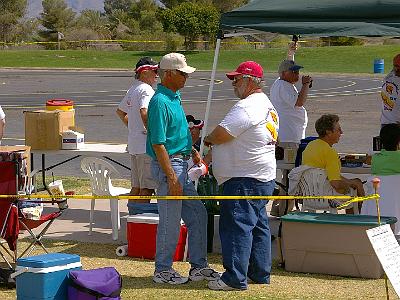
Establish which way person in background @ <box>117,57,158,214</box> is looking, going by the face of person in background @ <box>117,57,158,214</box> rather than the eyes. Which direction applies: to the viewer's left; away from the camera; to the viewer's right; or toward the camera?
to the viewer's right

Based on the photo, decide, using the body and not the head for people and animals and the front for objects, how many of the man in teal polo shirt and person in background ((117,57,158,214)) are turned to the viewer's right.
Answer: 2

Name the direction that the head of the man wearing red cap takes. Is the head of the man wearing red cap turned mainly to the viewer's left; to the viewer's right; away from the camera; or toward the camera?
to the viewer's left

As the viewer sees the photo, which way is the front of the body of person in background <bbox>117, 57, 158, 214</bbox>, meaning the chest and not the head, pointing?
to the viewer's right

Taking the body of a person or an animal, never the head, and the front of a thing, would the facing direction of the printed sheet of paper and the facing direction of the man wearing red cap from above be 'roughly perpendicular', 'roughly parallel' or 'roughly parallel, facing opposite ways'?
roughly perpendicular

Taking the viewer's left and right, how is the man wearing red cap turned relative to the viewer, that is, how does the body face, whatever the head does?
facing to the left of the viewer

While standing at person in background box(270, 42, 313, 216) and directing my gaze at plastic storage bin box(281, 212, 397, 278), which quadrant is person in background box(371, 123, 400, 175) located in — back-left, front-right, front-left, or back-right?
front-left

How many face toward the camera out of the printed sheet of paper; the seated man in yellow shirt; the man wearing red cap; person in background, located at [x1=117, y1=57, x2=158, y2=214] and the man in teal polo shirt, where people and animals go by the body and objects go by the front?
1

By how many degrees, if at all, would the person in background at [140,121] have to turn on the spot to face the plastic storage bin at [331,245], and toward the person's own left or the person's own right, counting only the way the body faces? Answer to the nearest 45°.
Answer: approximately 45° to the person's own right

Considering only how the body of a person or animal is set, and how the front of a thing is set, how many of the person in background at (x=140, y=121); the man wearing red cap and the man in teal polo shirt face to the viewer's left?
1

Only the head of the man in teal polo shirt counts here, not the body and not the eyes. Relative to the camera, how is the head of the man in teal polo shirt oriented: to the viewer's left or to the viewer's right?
to the viewer's right

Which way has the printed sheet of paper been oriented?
toward the camera
